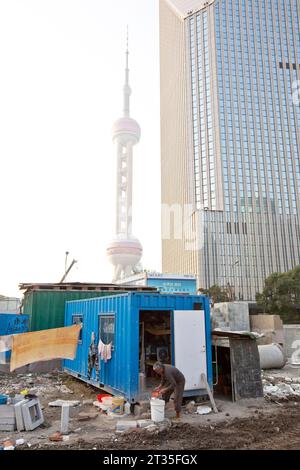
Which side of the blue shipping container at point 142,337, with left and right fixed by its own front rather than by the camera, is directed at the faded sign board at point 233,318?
left

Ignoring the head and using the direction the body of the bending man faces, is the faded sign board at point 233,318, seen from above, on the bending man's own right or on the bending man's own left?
on the bending man's own right

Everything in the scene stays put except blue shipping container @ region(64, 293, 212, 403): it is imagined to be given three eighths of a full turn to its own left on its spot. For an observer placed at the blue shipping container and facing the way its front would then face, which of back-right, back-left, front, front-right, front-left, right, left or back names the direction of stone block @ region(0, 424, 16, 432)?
back-left

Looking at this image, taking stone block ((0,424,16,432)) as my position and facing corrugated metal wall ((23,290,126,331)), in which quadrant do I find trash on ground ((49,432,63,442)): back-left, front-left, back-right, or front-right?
back-right

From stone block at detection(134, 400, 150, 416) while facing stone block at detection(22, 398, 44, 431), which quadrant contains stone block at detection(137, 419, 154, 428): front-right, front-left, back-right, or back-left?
front-left

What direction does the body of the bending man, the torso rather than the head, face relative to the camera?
to the viewer's left

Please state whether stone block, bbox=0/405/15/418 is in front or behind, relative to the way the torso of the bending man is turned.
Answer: in front

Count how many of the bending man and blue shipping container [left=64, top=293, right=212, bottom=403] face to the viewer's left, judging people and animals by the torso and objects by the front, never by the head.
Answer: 1

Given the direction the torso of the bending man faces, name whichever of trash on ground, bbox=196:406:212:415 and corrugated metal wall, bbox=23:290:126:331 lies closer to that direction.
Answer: the corrugated metal wall

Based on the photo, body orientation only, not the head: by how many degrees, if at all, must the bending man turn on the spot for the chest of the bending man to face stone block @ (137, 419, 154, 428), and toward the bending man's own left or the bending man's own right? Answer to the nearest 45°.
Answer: approximately 45° to the bending man's own left

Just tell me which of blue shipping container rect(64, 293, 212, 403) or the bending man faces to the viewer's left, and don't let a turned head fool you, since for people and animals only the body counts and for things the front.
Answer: the bending man

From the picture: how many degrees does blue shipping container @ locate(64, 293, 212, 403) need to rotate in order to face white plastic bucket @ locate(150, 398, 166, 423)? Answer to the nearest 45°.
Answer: approximately 45° to its right

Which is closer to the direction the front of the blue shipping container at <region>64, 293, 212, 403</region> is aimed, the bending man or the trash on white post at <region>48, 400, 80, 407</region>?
the bending man

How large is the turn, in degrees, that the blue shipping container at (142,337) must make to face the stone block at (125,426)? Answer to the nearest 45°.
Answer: approximately 45° to its right

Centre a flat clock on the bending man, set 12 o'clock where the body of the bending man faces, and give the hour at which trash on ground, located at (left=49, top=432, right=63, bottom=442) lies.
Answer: The trash on ground is roughly at 11 o'clock from the bending man.

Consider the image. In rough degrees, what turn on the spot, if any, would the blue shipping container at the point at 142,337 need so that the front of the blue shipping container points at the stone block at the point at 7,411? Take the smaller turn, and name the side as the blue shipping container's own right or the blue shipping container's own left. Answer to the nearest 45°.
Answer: approximately 90° to the blue shipping container's own right

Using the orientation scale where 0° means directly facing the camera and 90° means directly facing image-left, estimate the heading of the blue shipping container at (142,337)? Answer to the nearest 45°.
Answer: approximately 315°
